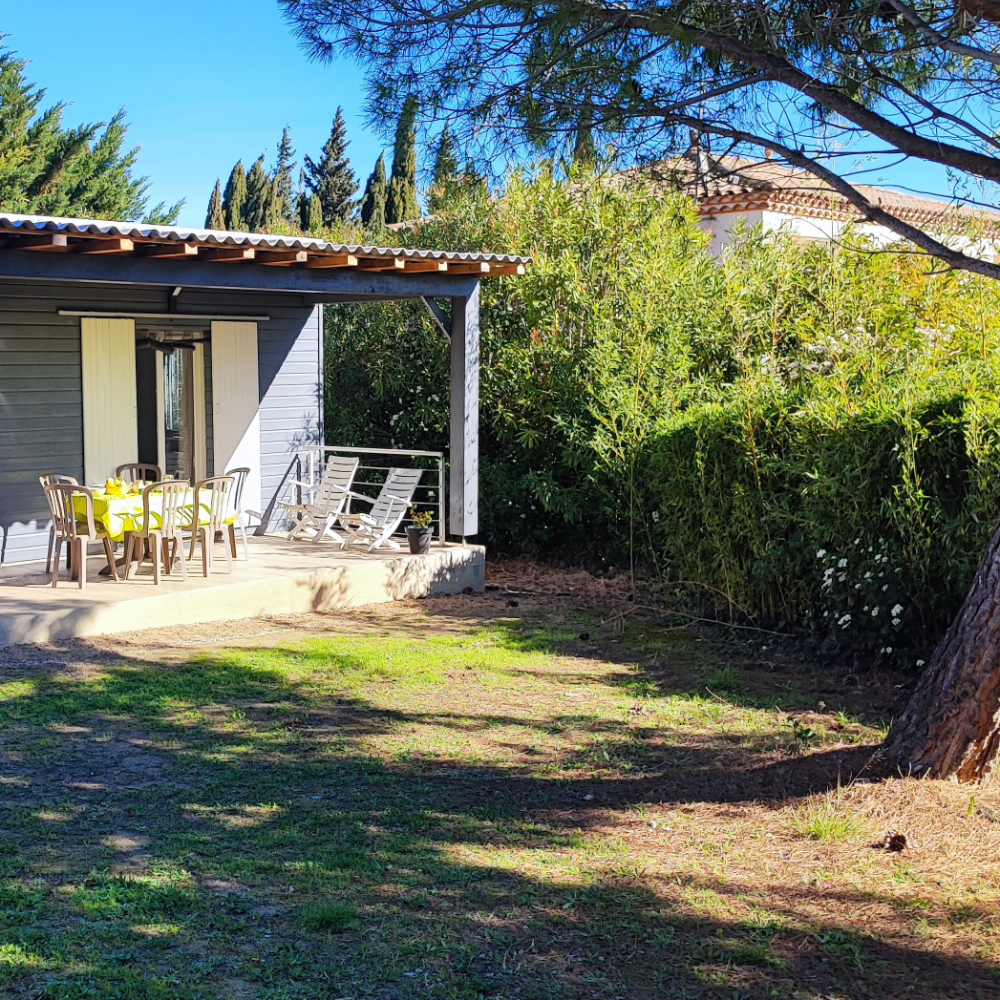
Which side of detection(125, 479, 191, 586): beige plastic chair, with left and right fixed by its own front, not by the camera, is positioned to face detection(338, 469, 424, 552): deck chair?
right

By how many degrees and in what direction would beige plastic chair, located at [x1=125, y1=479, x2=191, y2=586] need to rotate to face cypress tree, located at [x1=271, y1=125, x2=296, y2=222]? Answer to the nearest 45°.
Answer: approximately 45° to its right

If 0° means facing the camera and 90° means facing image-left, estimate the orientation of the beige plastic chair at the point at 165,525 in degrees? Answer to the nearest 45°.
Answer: approximately 135°

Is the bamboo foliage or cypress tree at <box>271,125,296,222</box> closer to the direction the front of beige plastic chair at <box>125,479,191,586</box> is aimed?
the cypress tree

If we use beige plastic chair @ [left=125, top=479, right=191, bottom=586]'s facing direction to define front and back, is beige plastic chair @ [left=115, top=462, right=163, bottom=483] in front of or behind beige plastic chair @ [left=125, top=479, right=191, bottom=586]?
in front

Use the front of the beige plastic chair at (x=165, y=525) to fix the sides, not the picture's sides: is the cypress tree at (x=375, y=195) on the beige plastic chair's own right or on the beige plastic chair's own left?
on the beige plastic chair's own right
